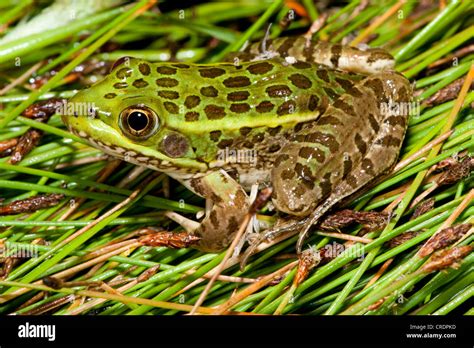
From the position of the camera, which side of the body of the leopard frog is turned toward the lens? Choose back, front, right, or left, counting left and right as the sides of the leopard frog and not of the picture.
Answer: left
